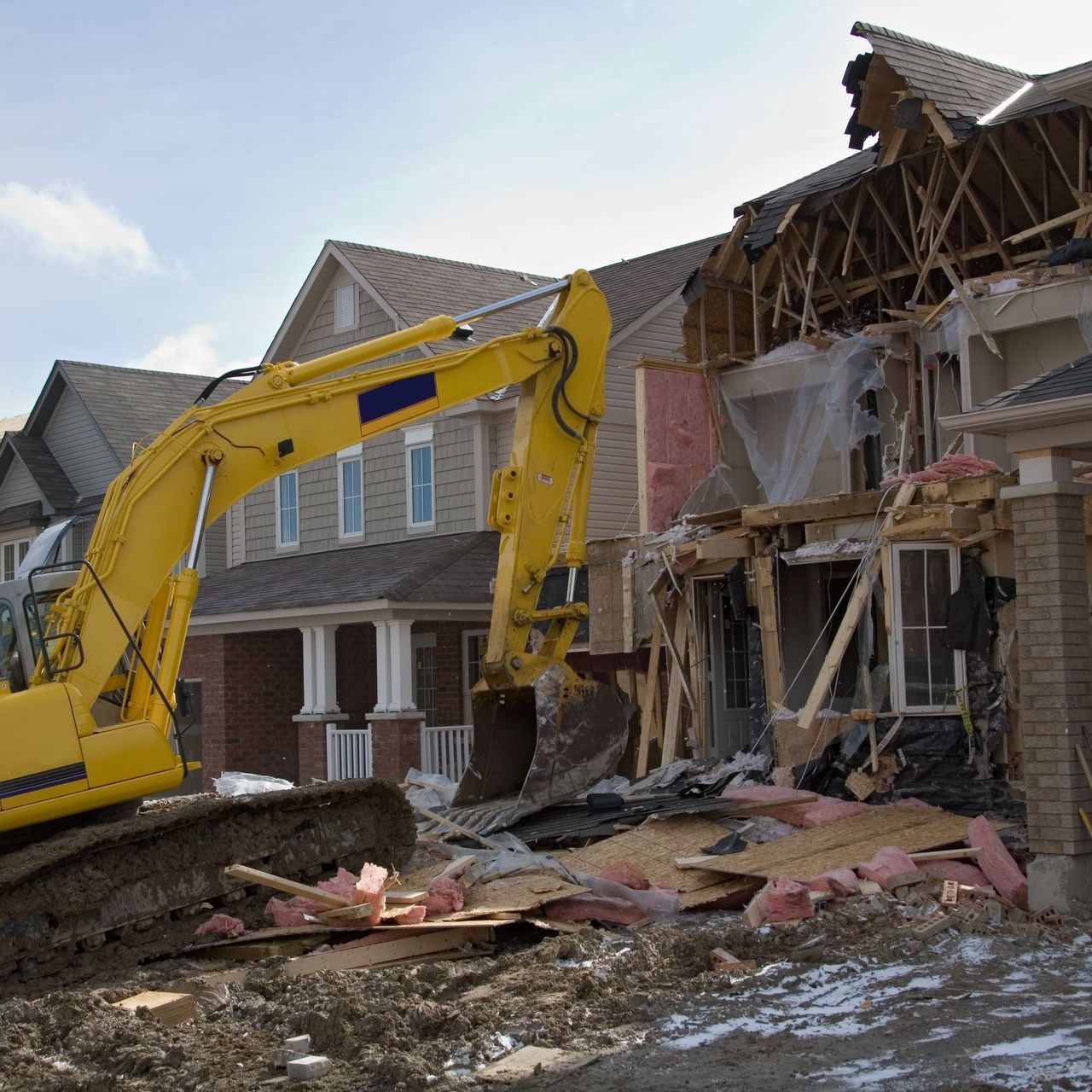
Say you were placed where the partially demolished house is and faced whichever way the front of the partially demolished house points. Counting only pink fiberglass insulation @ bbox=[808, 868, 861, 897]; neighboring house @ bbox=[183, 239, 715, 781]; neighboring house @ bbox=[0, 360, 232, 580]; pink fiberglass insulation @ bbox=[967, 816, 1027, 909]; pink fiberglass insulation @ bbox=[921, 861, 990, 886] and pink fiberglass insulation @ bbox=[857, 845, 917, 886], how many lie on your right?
2

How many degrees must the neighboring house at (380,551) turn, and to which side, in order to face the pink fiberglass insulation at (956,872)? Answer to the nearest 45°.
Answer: approximately 45° to its left

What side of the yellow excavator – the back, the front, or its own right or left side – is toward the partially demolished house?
front

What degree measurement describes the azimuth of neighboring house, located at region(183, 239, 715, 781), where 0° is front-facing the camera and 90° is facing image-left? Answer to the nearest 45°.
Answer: approximately 45°

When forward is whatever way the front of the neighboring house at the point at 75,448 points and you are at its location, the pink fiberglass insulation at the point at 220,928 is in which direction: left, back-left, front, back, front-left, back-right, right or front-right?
front-left

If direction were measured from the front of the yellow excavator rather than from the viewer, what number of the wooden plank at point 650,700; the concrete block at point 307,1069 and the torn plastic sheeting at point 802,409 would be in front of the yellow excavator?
2

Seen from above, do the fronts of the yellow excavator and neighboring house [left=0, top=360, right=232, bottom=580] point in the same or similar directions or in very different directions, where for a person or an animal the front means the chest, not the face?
very different directions

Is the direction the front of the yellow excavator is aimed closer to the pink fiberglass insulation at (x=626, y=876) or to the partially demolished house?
the partially demolished house

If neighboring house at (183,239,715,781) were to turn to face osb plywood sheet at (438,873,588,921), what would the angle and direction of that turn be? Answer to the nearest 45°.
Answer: approximately 45° to its left

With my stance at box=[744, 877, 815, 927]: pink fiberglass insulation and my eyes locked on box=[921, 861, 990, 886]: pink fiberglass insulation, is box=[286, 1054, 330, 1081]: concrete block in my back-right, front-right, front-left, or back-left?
back-right

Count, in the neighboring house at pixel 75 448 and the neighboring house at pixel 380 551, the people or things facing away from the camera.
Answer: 0

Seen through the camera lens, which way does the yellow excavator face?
facing away from the viewer and to the right of the viewer

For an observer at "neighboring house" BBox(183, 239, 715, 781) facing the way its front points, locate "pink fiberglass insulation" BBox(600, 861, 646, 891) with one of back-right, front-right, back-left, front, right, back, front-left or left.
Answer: front-left

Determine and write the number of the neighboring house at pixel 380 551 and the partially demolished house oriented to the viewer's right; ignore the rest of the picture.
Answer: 0

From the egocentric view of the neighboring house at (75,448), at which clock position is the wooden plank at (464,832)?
The wooden plank is roughly at 10 o'clock from the neighboring house.

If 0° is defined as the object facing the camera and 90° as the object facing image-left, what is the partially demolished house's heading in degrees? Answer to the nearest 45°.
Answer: approximately 45°
